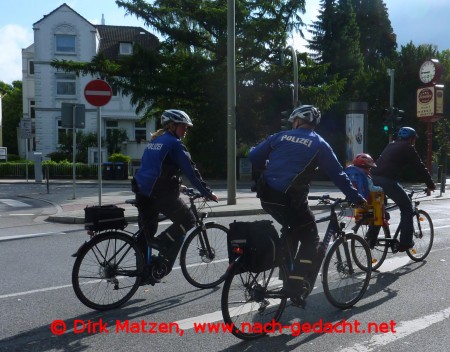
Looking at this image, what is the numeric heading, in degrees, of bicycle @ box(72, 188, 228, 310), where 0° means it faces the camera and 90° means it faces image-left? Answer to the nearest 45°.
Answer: approximately 225°

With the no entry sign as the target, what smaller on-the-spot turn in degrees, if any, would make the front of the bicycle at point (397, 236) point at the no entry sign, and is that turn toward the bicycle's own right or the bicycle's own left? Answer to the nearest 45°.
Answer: approximately 90° to the bicycle's own left

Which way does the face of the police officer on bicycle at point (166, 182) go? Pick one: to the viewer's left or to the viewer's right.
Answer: to the viewer's right

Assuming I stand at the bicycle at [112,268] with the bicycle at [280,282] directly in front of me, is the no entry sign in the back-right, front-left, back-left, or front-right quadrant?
back-left

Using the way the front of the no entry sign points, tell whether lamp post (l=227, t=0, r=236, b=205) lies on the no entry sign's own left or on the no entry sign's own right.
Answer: on the no entry sign's own left

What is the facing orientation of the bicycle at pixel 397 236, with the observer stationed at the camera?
facing away from the viewer and to the right of the viewer

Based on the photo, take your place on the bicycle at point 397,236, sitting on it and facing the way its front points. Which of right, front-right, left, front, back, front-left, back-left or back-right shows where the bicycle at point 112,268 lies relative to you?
back

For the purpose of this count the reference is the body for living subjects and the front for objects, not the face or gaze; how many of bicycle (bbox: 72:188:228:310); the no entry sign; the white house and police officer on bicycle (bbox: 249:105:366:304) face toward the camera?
2

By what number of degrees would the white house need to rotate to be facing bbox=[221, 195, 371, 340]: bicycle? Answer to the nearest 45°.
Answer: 0° — it already faces it

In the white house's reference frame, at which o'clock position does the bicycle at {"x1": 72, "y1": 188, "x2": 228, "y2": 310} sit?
The bicycle is roughly at 12 o'clock from the white house.

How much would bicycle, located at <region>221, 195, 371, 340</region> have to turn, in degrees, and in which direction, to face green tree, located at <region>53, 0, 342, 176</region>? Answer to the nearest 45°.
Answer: approximately 45° to its left

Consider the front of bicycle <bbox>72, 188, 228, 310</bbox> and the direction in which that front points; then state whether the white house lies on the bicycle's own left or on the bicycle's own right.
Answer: on the bicycle's own left
